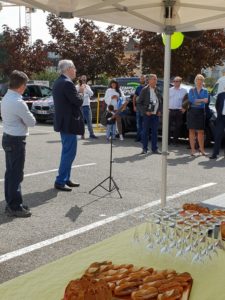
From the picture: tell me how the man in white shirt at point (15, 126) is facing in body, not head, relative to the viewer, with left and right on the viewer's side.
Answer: facing away from the viewer and to the right of the viewer

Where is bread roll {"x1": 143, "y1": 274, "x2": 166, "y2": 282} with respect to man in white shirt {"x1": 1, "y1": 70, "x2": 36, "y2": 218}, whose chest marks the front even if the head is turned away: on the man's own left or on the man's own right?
on the man's own right

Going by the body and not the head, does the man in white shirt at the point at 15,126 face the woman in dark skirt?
yes

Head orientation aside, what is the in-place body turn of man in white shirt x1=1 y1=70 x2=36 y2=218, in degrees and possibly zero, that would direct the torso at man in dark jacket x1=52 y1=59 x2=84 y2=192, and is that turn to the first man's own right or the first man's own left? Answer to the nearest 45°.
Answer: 0° — they already face them

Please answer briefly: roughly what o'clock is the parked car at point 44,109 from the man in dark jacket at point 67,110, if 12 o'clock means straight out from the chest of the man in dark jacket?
The parked car is roughly at 9 o'clock from the man in dark jacket.

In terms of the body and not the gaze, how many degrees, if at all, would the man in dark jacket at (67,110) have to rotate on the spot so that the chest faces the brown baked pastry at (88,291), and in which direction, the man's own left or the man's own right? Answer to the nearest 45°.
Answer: approximately 90° to the man's own right

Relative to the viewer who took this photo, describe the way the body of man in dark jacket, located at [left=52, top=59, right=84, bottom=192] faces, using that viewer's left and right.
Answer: facing to the right of the viewer

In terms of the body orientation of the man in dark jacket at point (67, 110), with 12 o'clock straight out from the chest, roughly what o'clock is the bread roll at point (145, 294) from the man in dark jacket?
The bread roll is roughly at 3 o'clock from the man in dark jacket.

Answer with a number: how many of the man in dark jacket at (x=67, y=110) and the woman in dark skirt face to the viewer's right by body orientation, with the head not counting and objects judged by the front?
1

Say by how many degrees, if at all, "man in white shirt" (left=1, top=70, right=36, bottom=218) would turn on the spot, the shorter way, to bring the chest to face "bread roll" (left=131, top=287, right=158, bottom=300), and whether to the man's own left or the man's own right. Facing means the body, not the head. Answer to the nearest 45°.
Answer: approximately 135° to the man's own right

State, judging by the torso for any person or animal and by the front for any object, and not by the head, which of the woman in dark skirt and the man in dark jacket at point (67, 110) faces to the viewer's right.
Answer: the man in dark jacket

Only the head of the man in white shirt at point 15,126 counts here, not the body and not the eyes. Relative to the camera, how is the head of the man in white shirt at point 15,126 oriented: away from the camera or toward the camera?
away from the camera
